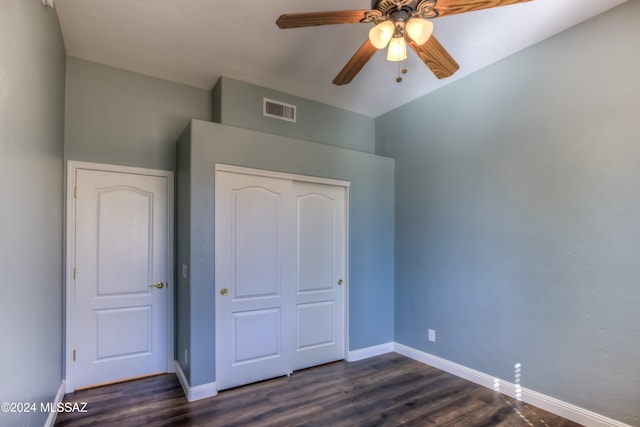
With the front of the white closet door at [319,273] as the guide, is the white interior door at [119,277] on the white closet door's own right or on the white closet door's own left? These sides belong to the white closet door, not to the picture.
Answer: on the white closet door's own right

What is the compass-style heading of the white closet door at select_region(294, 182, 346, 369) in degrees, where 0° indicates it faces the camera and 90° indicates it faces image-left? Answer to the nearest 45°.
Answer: approximately 315°

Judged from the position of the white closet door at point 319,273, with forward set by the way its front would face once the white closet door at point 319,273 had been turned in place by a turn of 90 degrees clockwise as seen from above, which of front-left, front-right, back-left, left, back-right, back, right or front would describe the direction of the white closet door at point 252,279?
front
